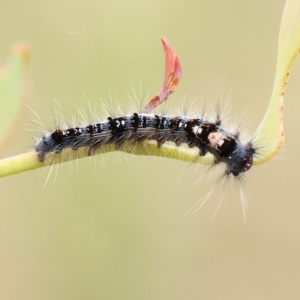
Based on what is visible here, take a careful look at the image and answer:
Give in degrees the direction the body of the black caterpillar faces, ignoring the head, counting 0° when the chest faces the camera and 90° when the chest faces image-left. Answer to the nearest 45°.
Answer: approximately 270°
